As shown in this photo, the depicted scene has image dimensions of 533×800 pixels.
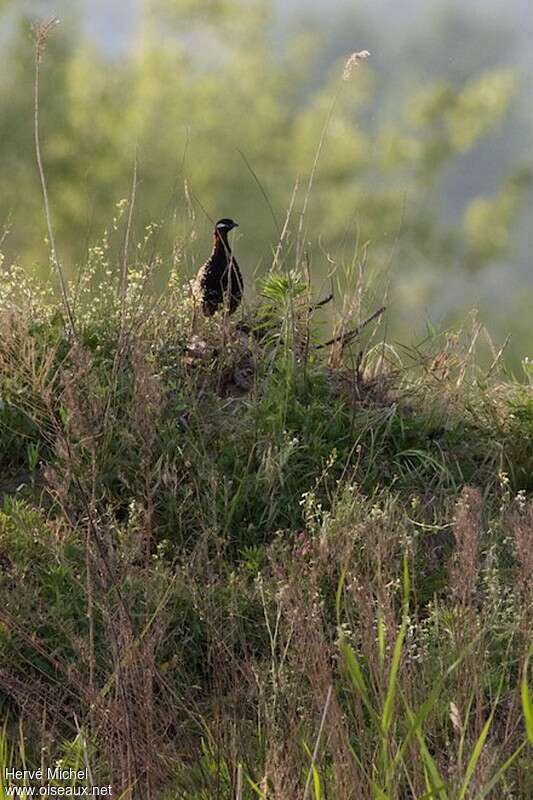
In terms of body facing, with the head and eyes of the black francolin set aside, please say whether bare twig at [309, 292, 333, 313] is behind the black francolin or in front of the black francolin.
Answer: in front

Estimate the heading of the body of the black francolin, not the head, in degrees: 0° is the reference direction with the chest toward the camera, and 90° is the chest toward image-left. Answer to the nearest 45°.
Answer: approximately 315°
